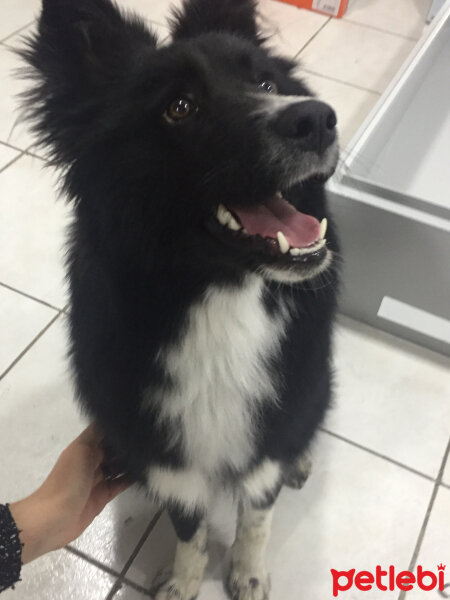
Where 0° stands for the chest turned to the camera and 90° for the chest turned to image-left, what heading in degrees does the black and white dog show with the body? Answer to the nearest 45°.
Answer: approximately 0°
